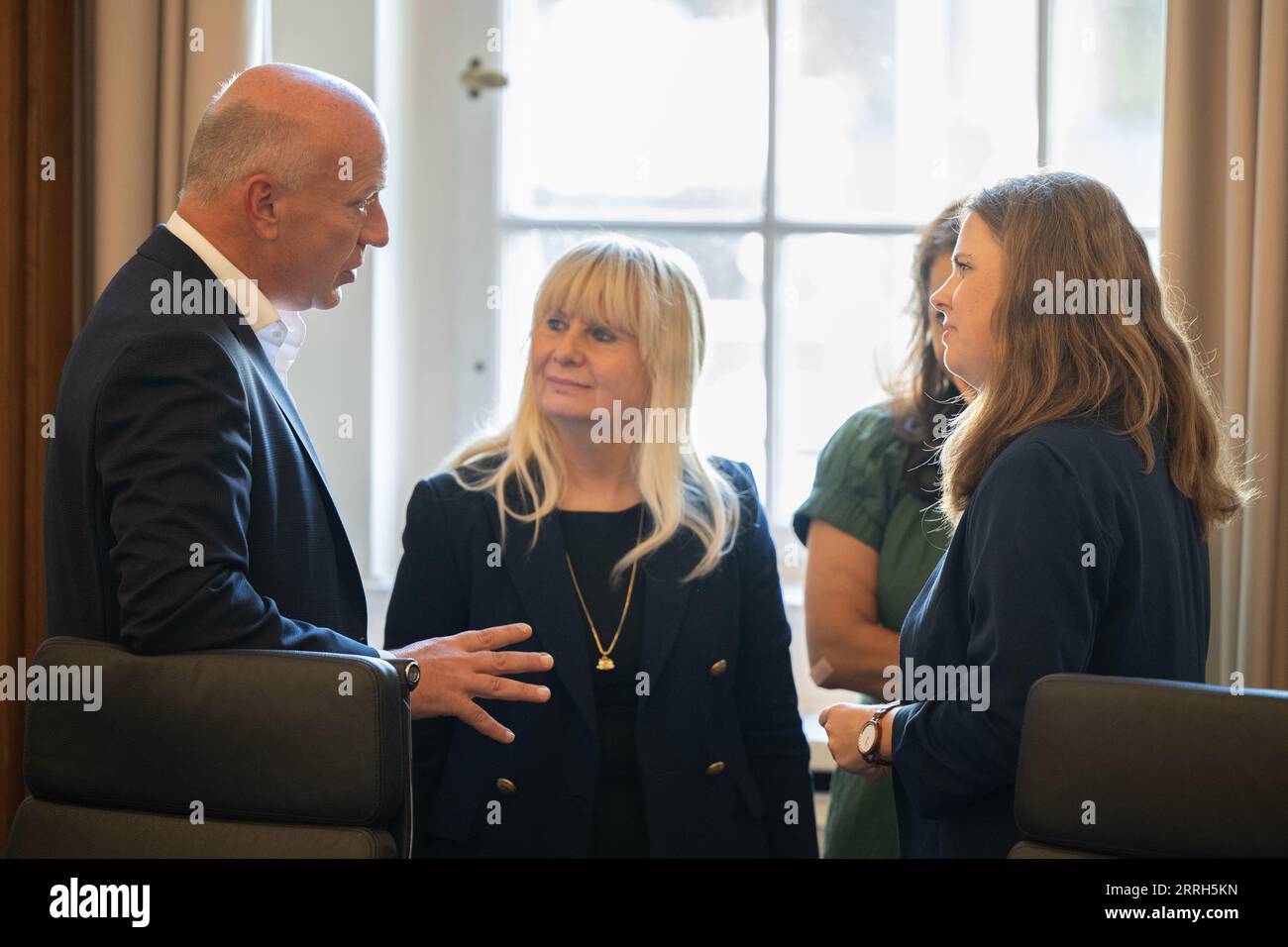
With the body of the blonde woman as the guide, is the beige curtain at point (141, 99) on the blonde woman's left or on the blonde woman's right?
on the blonde woman's right

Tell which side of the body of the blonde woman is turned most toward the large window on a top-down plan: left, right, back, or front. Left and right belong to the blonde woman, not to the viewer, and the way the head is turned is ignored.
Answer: back

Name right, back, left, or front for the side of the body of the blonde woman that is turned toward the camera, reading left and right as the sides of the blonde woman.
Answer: front

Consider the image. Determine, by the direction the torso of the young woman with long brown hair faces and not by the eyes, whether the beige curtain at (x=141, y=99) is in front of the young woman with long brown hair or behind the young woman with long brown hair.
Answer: in front

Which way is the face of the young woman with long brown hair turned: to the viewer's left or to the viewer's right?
to the viewer's left

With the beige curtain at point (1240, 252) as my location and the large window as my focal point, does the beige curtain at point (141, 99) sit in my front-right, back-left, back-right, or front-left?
front-left

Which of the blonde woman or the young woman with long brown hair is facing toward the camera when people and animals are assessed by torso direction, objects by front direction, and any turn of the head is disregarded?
the blonde woman

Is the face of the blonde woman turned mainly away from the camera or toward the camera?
toward the camera

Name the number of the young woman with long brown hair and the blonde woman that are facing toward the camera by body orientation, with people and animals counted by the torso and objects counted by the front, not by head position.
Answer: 1

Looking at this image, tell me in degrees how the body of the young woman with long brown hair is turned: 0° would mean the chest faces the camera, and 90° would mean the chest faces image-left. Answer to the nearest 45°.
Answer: approximately 90°
